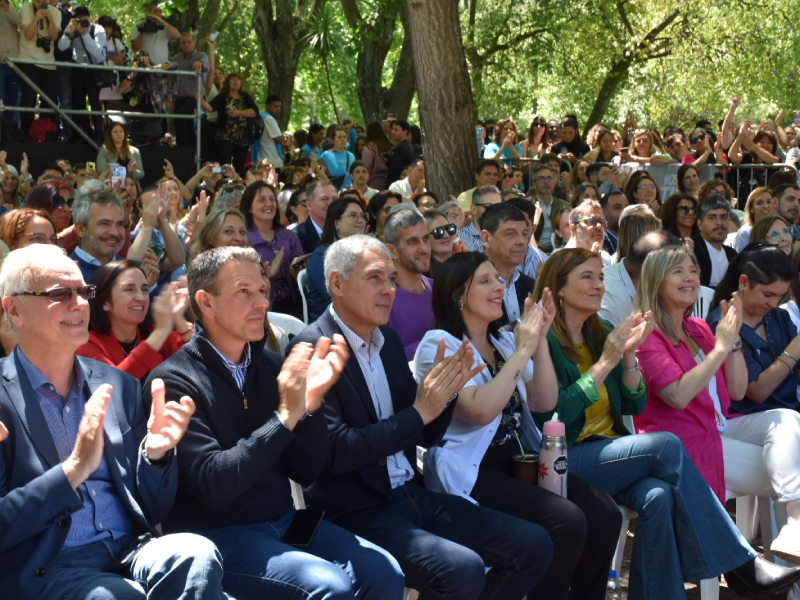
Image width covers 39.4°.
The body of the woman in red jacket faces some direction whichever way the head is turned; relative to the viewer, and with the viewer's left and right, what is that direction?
facing the viewer and to the right of the viewer

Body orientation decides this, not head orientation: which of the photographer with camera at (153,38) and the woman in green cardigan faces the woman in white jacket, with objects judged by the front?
the photographer with camera

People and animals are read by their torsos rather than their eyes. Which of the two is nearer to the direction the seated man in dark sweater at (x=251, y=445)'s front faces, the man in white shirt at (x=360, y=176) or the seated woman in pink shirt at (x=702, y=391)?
the seated woman in pink shirt

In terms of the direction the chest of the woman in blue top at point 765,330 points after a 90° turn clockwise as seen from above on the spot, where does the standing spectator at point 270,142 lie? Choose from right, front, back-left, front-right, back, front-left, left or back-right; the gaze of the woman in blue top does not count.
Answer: right

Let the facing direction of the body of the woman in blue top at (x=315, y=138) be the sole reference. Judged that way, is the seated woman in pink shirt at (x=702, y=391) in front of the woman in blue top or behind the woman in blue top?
in front

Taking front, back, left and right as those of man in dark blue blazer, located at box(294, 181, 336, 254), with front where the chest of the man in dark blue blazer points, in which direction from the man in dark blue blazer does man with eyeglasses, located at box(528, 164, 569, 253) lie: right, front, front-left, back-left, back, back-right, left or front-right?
left

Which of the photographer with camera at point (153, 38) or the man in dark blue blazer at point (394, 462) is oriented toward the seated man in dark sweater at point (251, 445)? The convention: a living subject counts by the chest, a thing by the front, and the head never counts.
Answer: the photographer with camera

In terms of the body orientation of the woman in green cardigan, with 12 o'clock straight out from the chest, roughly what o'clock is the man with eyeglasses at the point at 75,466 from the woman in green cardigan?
The man with eyeglasses is roughly at 3 o'clock from the woman in green cardigan.

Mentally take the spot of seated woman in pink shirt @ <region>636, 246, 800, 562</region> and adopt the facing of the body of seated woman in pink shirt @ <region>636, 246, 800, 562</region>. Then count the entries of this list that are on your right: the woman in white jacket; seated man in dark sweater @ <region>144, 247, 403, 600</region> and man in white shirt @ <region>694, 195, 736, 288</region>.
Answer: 2

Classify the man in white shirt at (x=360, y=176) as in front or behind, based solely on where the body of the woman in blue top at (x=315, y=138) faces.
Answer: in front

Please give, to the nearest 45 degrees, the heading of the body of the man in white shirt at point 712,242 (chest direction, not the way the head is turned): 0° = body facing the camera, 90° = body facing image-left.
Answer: approximately 315°

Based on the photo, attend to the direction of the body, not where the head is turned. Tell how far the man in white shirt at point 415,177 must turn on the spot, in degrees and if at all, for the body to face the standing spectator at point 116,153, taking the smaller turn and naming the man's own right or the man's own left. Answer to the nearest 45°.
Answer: approximately 135° to the man's own right
